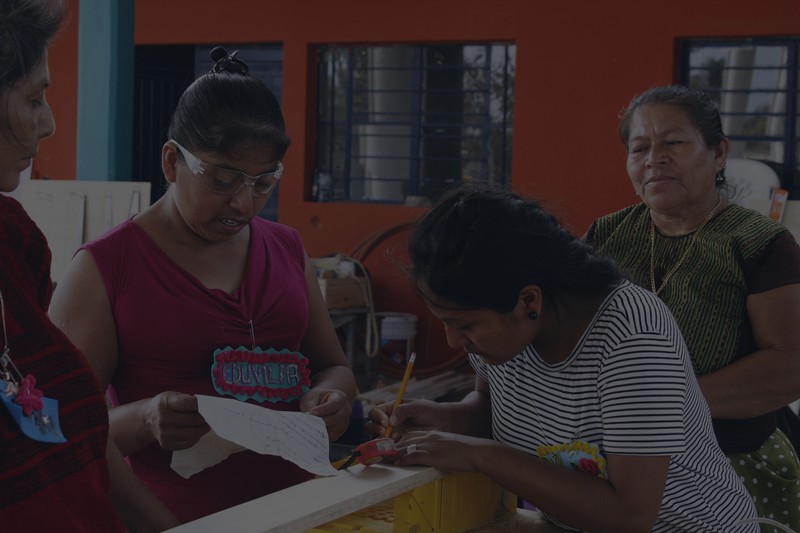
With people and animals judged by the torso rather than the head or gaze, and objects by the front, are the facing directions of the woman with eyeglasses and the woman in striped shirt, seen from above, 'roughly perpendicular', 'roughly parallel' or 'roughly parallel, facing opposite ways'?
roughly perpendicular

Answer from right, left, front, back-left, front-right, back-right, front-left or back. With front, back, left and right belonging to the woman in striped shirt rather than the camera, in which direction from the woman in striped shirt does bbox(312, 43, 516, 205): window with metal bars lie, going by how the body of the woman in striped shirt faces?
back-right

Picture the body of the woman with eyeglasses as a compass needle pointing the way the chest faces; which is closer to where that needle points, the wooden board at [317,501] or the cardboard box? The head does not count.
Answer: the wooden board

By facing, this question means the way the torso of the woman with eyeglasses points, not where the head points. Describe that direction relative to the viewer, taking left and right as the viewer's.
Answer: facing the viewer and to the right of the viewer

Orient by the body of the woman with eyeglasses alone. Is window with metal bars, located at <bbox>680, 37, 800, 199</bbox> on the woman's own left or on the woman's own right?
on the woman's own left

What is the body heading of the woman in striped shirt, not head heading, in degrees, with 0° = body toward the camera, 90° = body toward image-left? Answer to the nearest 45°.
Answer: approximately 45°

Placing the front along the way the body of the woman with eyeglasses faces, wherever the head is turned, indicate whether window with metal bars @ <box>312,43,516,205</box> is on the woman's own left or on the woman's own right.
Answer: on the woman's own left

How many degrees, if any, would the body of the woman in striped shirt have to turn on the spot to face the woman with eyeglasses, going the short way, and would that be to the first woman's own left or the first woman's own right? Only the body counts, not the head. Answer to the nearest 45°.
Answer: approximately 45° to the first woman's own right

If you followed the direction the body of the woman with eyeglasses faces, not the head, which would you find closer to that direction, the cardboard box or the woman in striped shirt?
the woman in striped shirt

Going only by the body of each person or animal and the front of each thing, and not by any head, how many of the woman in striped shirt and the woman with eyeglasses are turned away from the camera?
0

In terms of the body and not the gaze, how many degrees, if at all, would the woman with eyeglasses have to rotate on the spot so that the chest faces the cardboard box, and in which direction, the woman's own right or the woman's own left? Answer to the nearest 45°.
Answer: approximately 135° to the woman's own left
